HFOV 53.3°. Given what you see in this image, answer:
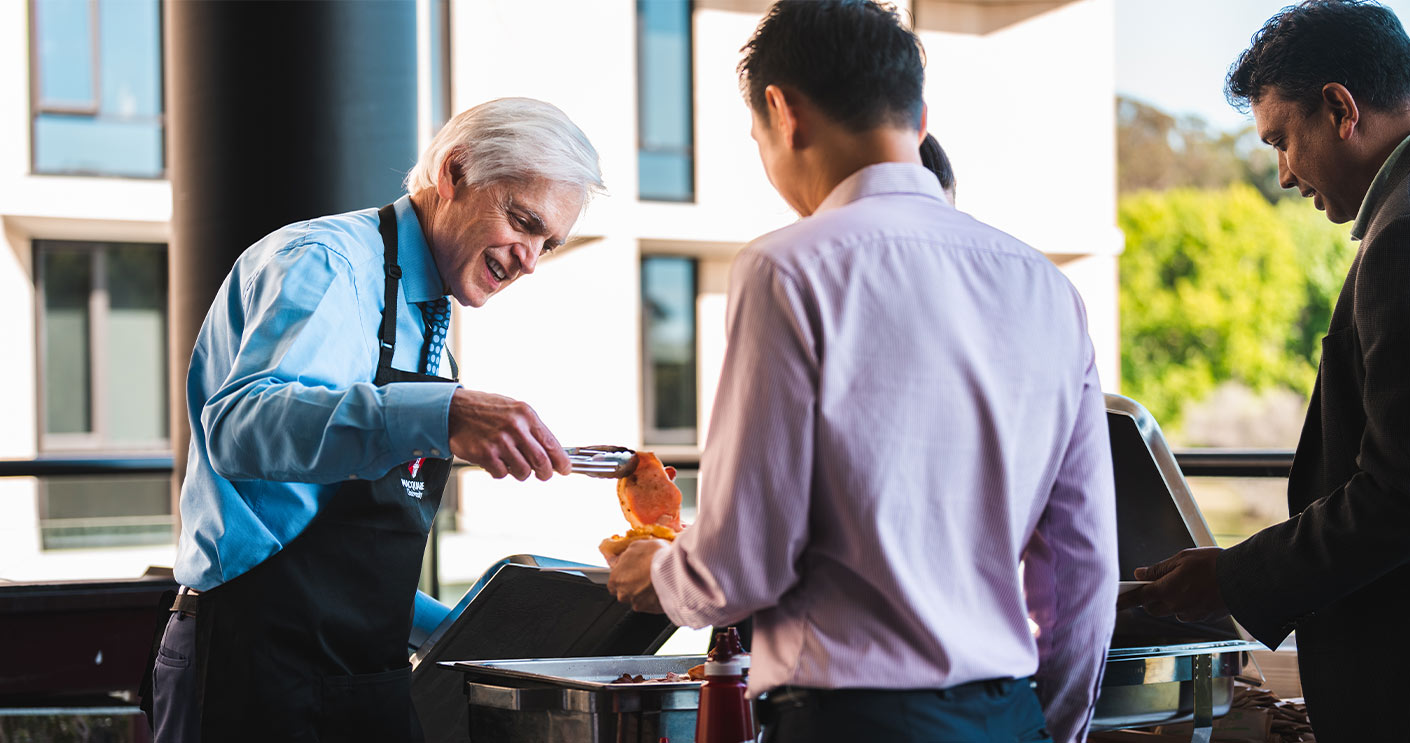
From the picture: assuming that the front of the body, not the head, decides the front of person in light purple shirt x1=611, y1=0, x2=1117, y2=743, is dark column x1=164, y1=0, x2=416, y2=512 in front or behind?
in front

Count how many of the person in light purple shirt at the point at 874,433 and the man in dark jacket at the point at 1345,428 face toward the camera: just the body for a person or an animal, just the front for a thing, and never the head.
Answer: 0

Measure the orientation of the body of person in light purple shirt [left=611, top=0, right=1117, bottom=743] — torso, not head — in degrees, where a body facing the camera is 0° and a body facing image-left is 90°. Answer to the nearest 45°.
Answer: approximately 135°

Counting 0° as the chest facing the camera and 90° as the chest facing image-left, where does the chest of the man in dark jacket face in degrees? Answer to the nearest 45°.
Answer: approximately 90°

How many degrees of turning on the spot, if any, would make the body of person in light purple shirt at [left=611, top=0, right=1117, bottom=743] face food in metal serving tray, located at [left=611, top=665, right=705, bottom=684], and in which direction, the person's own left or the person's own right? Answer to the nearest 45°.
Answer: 0° — they already face it

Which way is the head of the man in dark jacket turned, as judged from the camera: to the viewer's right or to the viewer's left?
to the viewer's left

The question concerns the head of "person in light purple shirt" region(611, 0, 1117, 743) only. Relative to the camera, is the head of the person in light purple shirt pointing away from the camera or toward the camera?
away from the camera
